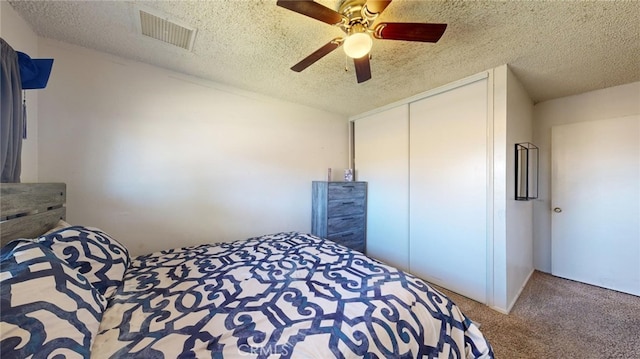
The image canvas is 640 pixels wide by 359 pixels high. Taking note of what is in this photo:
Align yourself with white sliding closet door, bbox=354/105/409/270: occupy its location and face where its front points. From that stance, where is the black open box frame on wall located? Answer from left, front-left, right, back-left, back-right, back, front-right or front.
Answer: back-left

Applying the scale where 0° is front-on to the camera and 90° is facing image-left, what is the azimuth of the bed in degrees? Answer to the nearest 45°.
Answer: approximately 270°

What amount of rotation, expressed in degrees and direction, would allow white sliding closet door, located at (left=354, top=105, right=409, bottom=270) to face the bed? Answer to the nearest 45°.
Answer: approximately 45° to its left

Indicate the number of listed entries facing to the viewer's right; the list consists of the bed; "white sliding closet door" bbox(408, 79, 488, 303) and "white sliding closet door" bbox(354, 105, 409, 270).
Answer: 1

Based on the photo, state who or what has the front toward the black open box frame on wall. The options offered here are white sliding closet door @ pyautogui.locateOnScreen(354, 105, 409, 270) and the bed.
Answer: the bed

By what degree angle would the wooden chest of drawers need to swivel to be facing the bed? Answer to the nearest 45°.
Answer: approximately 45° to its right

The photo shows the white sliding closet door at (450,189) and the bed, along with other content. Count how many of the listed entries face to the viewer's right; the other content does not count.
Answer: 1

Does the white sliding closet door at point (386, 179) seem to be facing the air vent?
yes

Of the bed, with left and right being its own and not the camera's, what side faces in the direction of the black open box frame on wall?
front

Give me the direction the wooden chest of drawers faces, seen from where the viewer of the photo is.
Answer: facing the viewer and to the right of the viewer

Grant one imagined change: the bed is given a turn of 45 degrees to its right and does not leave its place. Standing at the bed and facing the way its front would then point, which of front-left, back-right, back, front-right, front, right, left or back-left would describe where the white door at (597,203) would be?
front-left

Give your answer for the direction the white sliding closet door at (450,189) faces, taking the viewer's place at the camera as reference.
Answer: facing the viewer and to the left of the viewer
